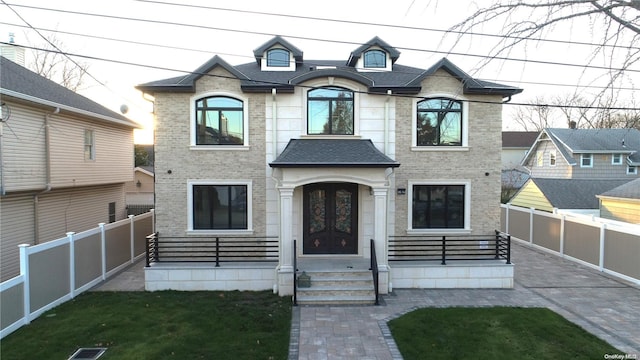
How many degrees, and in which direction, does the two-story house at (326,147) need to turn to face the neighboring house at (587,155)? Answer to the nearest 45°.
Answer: approximately 135° to its left

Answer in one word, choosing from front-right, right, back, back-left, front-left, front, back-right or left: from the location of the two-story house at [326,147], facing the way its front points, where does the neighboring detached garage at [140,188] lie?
back-right

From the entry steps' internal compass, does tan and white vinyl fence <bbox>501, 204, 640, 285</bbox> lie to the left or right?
on its left

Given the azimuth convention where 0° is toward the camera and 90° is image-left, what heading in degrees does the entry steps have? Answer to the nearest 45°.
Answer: approximately 0°

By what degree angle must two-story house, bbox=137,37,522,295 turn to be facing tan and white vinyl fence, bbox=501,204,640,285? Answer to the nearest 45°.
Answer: approximately 90° to its left

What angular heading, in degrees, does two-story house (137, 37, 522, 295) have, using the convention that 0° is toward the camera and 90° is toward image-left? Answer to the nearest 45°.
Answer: approximately 0°

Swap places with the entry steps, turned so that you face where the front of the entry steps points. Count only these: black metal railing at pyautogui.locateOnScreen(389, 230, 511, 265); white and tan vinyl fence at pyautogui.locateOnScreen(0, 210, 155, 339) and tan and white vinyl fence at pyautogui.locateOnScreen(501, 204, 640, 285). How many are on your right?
1

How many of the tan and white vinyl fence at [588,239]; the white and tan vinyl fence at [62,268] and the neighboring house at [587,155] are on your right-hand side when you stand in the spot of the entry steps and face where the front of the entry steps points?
1

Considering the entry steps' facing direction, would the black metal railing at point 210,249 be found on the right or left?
on its right

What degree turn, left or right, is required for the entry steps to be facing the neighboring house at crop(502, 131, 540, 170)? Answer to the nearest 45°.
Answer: approximately 135° to its left
